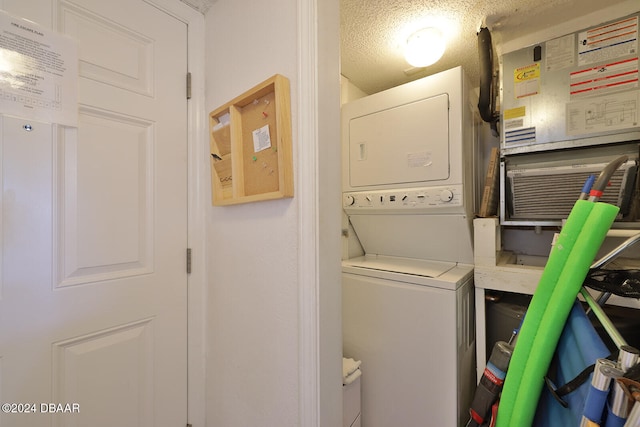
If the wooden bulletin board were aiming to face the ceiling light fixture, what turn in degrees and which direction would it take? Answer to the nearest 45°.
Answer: approximately 135° to its left

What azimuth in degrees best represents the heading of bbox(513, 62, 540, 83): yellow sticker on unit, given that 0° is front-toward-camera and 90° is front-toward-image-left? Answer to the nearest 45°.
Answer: approximately 45°

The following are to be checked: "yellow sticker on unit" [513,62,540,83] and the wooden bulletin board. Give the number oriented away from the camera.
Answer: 0

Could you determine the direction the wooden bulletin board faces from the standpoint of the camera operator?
facing the viewer and to the left of the viewer

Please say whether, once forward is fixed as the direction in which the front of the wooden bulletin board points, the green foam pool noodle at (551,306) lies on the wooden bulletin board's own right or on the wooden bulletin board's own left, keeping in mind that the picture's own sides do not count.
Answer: on the wooden bulletin board's own left
